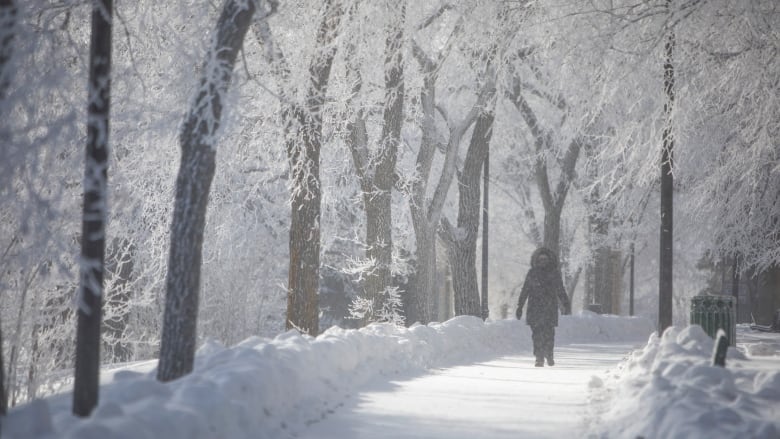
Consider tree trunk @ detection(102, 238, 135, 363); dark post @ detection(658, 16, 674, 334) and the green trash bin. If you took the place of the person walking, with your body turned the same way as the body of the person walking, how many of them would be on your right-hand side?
1

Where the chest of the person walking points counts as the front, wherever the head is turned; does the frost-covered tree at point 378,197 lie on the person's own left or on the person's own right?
on the person's own right

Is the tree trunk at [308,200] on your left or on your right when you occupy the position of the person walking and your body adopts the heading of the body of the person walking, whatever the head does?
on your right

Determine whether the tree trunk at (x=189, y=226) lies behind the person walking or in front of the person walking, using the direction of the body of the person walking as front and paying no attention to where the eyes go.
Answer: in front

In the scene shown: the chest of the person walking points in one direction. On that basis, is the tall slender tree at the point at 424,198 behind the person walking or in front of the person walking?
behind

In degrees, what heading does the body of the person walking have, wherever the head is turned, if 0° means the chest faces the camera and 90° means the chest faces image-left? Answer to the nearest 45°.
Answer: approximately 0°

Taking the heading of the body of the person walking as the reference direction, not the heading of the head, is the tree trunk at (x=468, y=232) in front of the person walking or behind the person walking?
behind

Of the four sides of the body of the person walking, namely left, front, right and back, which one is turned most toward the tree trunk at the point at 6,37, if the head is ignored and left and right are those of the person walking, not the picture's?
front
